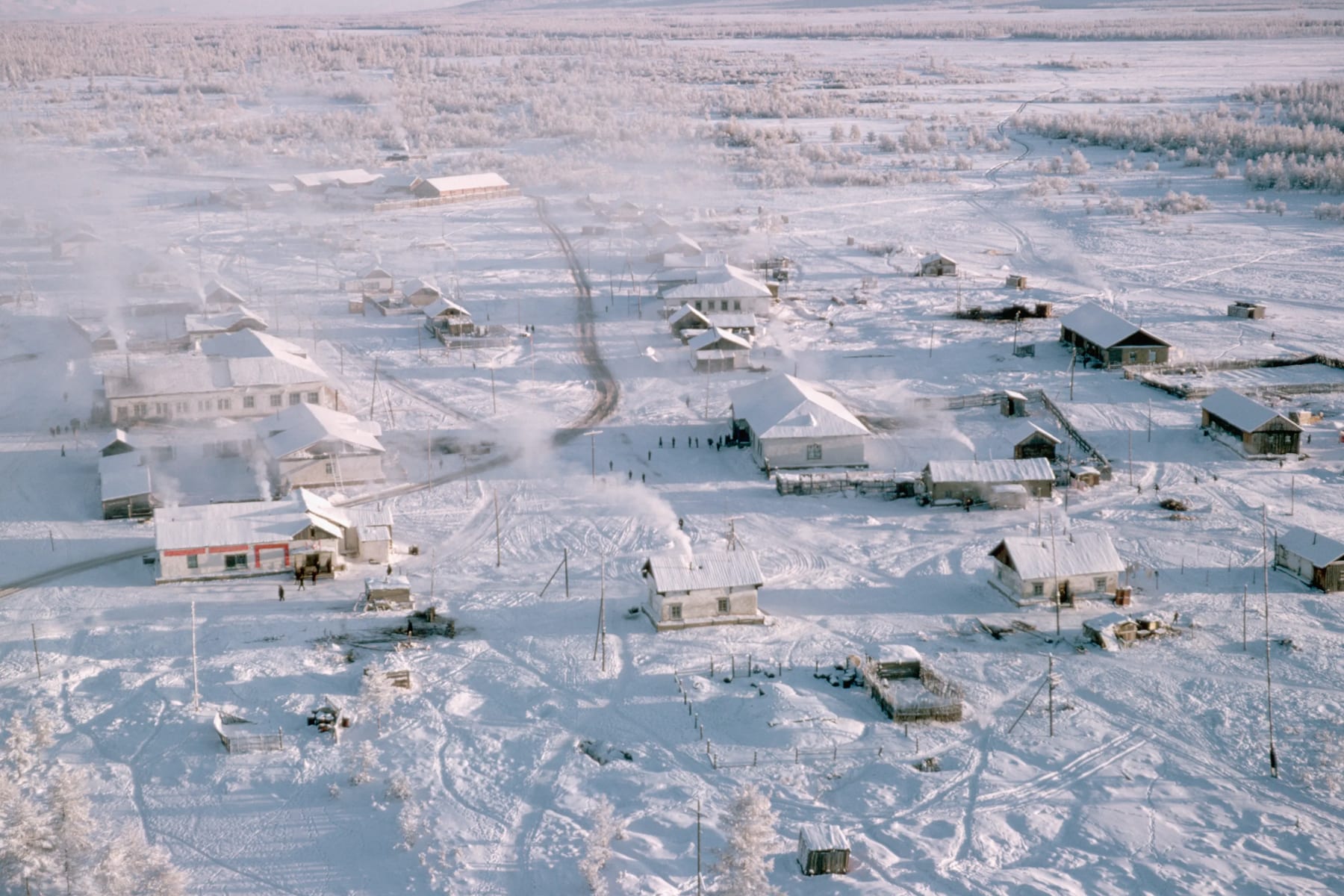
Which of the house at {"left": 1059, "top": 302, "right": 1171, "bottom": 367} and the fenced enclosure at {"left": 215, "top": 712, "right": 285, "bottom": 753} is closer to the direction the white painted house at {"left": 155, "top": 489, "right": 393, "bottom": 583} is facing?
the fenced enclosure

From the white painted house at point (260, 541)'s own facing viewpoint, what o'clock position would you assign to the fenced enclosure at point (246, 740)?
The fenced enclosure is roughly at 12 o'clock from the white painted house.

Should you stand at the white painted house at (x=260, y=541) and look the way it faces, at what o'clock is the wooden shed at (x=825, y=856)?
The wooden shed is roughly at 11 o'clock from the white painted house.

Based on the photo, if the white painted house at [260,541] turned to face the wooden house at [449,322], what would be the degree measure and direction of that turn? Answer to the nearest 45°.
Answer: approximately 180°

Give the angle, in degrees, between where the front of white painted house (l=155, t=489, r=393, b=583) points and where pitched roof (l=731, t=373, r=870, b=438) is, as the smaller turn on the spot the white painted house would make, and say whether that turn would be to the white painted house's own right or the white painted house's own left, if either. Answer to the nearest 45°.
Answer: approximately 90° to the white painted house's own left

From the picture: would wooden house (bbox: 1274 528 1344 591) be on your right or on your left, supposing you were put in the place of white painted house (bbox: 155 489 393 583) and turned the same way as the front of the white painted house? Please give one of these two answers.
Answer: on your left

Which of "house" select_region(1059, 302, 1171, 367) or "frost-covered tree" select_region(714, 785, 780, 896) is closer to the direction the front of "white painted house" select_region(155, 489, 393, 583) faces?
the frost-covered tree

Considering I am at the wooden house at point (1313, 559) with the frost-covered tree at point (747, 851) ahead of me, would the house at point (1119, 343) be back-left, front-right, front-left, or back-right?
back-right

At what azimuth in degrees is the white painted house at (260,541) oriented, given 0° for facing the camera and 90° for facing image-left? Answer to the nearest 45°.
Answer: approximately 0°

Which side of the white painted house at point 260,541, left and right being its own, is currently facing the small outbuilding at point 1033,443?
left

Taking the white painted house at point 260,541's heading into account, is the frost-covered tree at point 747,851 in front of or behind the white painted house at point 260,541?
in front

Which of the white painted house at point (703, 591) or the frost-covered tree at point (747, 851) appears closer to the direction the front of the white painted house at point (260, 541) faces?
the frost-covered tree

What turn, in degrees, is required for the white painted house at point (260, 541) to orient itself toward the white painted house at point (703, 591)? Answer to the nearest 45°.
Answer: approximately 45° to its left
